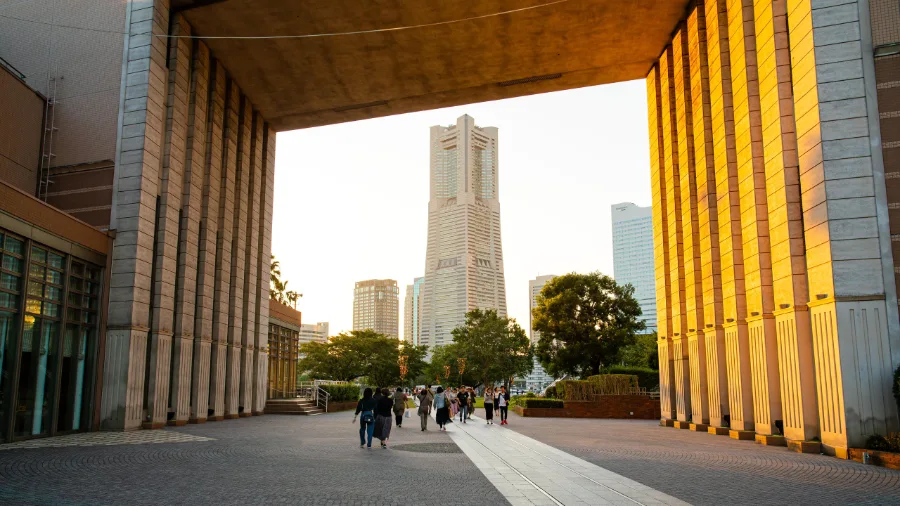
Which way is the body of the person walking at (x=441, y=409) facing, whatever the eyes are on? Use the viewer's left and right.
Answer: facing away from the viewer

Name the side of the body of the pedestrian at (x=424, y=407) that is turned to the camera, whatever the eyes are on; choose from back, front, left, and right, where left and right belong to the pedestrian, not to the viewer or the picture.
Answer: back

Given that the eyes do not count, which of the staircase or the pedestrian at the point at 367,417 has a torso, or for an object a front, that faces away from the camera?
the pedestrian

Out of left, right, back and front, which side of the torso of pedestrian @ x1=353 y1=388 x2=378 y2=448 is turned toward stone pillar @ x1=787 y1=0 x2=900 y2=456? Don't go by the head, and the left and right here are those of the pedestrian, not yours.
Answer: right

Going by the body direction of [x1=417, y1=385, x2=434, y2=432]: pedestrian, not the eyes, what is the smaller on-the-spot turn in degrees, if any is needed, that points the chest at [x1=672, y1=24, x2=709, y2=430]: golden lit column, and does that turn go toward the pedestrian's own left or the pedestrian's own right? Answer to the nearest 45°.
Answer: approximately 90° to the pedestrian's own right

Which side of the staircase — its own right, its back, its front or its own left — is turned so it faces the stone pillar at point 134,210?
right

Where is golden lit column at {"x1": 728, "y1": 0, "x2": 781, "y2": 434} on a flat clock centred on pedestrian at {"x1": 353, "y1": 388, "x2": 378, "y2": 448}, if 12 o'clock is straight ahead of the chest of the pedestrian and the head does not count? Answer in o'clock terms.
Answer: The golden lit column is roughly at 3 o'clock from the pedestrian.
